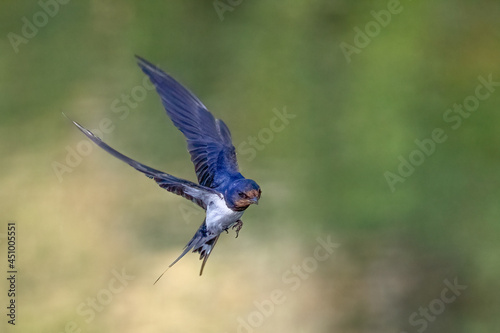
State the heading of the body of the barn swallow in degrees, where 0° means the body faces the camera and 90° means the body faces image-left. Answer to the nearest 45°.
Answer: approximately 315°
